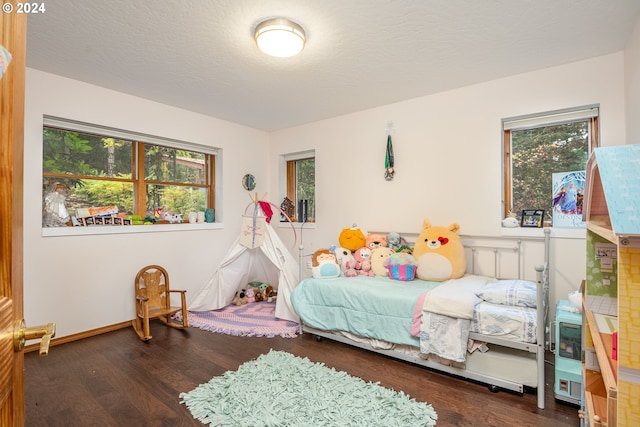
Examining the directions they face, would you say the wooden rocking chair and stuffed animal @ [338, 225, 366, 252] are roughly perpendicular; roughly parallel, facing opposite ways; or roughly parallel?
roughly perpendicular

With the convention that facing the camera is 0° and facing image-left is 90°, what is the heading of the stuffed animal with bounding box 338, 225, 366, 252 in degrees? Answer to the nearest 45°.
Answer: approximately 0°

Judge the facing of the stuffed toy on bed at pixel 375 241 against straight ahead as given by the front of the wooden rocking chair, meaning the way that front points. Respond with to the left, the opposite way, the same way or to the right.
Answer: to the right

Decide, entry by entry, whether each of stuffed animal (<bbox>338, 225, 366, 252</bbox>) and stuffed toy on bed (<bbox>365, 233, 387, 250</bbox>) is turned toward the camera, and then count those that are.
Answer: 2

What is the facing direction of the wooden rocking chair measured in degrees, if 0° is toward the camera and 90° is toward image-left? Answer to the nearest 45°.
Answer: approximately 315°
